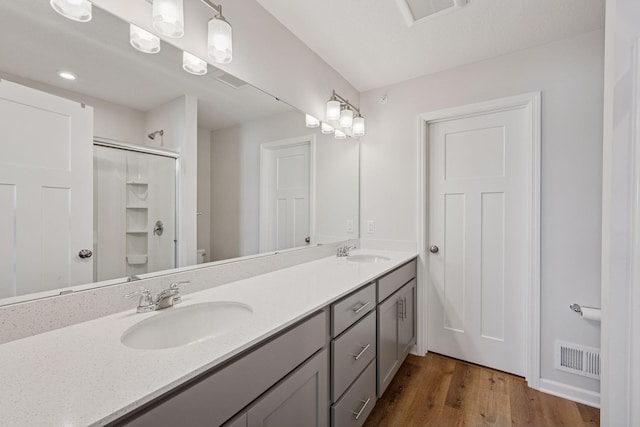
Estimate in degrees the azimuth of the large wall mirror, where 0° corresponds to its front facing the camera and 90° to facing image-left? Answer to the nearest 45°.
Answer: approximately 315°

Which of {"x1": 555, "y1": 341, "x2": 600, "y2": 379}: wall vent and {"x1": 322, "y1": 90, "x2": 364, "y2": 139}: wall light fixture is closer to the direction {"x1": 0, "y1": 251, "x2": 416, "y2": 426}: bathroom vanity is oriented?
the wall vent

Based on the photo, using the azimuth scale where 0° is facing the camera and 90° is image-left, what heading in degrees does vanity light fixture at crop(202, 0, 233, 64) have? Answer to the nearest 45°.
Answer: approximately 315°

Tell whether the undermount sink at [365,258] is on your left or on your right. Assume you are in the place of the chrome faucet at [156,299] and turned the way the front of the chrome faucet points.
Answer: on your left

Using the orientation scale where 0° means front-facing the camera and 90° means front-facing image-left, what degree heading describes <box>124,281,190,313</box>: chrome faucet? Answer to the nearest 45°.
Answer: approximately 315°
